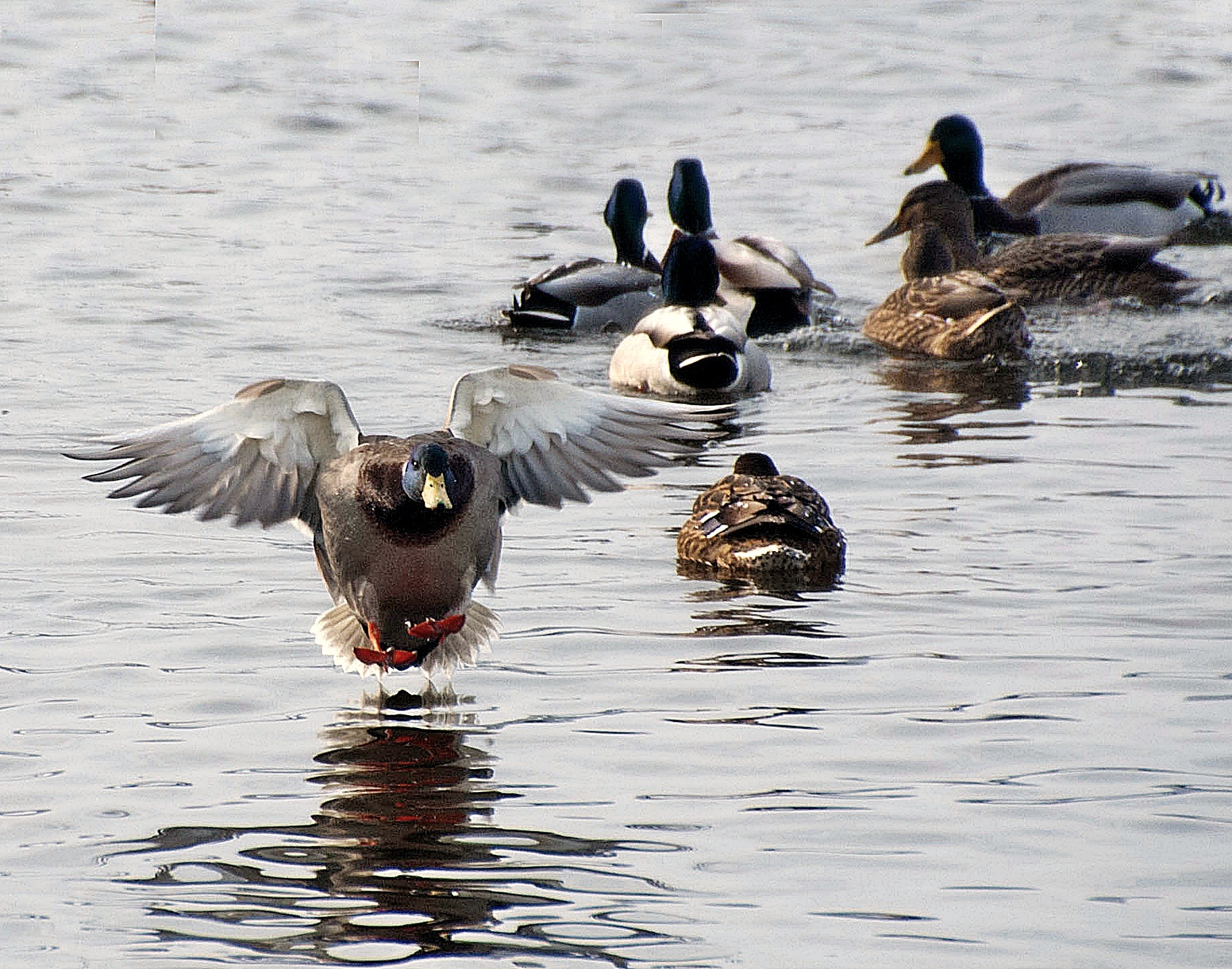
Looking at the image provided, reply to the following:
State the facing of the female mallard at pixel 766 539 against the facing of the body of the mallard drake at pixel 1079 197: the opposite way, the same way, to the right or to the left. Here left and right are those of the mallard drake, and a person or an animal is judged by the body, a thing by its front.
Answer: to the right

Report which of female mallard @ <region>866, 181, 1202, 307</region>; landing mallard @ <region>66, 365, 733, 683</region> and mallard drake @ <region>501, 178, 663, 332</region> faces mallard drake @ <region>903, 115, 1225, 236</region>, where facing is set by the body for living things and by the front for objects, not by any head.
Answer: mallard drake @ <region>501, 178, 663, 332</region>

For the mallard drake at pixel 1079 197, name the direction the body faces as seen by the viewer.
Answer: to the viewer's left

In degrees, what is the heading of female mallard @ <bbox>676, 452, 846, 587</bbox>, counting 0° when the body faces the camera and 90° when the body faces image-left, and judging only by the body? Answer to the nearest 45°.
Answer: approximately 180°

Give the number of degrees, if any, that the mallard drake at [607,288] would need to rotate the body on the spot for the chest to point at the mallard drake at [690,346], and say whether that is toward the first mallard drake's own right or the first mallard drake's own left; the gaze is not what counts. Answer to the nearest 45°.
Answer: approximately 135° to the first mallard drake's own right

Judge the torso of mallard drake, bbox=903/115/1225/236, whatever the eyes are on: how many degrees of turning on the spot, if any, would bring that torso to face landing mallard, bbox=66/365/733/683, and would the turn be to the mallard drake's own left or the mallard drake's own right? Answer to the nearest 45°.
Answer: approximately 90° to the mallard drake's own left

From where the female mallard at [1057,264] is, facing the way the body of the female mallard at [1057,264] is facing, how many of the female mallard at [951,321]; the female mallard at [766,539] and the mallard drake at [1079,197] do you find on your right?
1

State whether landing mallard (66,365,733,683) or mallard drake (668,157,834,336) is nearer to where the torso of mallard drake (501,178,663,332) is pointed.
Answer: the mallard drake

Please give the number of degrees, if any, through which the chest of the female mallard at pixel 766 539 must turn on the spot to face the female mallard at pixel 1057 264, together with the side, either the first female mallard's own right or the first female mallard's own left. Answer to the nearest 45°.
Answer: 0° — it already faces it

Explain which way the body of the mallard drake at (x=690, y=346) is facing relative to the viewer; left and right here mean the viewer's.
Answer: facing away from the viewer

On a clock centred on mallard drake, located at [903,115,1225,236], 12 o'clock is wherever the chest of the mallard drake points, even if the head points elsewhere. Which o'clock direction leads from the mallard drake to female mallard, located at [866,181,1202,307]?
The female mallard is roughly at 9 o'clock from the mallard drake.

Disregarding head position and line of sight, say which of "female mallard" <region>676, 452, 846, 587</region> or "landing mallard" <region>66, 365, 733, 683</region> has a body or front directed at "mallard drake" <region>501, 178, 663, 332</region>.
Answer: the female mallard

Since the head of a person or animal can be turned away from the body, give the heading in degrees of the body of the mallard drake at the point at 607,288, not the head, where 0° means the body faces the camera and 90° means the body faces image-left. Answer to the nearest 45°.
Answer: approximately 225°

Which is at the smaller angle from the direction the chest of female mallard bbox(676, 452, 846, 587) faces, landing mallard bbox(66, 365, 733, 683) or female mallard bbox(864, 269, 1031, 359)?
the female mallard

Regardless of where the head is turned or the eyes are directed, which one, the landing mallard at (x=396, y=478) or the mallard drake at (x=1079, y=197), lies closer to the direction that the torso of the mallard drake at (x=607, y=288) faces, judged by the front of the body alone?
the mallard drake
